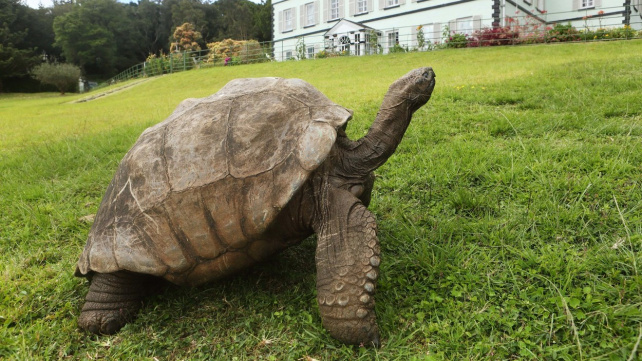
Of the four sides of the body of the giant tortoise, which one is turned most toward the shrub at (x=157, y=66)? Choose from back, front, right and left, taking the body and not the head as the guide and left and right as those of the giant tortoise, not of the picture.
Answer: left

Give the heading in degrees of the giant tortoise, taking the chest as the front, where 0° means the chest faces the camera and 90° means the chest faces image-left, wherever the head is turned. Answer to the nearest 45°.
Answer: approximately 270°

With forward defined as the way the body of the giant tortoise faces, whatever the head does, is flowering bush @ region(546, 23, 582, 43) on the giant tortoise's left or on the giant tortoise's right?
on the giant tortoise's left

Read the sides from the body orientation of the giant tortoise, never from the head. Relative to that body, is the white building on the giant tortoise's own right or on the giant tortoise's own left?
on the giant tortoise's own left

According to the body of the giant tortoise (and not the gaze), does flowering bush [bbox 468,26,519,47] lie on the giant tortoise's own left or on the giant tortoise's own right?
on the giant tortoise's own left

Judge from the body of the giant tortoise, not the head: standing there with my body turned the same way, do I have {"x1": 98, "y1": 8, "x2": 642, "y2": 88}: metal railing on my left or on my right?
on my left

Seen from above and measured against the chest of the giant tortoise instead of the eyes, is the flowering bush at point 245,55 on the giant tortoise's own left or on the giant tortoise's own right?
on the giant tortoise's own left
